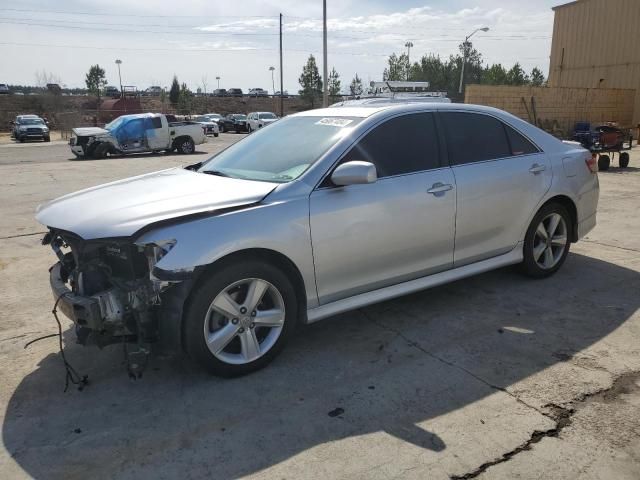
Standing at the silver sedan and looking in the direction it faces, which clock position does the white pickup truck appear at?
The white pickup truck is roughly at 4 o'clock from the silver sedan.

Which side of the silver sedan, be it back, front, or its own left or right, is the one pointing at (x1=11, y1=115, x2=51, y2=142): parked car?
right

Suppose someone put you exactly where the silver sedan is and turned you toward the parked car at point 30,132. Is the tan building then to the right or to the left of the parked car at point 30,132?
right

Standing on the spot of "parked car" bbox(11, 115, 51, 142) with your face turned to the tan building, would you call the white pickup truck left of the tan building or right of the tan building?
right

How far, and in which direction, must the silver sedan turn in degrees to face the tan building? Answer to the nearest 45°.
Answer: approximately 180°

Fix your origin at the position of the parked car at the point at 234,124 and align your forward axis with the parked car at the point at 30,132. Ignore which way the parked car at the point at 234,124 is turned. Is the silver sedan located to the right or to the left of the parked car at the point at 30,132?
left

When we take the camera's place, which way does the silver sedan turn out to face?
facing the viewer and to the left of the viewer

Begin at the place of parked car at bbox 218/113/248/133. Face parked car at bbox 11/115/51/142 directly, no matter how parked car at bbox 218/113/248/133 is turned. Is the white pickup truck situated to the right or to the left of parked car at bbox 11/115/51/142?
left

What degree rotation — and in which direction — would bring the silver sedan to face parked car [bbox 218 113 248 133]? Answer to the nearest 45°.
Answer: approximately 135° to its right
